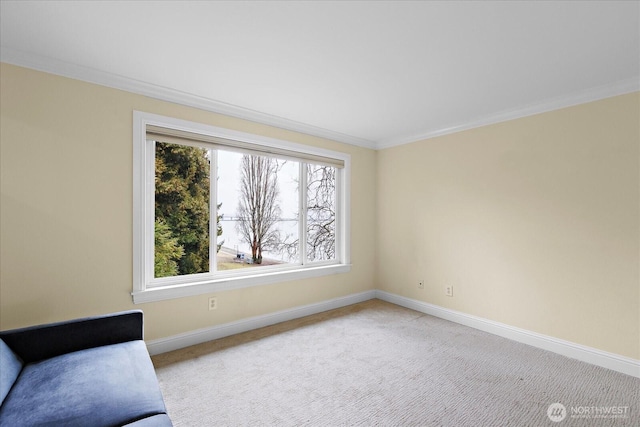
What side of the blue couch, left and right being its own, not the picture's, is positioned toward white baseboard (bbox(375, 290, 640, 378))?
front

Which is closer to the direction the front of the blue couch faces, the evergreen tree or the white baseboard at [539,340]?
the white baseboard

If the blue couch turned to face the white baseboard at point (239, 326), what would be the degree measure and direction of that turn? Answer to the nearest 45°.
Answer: approximately 45° to its left

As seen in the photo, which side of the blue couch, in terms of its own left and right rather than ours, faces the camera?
right

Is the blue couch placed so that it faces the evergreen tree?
no

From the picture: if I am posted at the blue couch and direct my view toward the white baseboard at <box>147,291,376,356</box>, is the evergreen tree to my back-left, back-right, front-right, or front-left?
front-left
